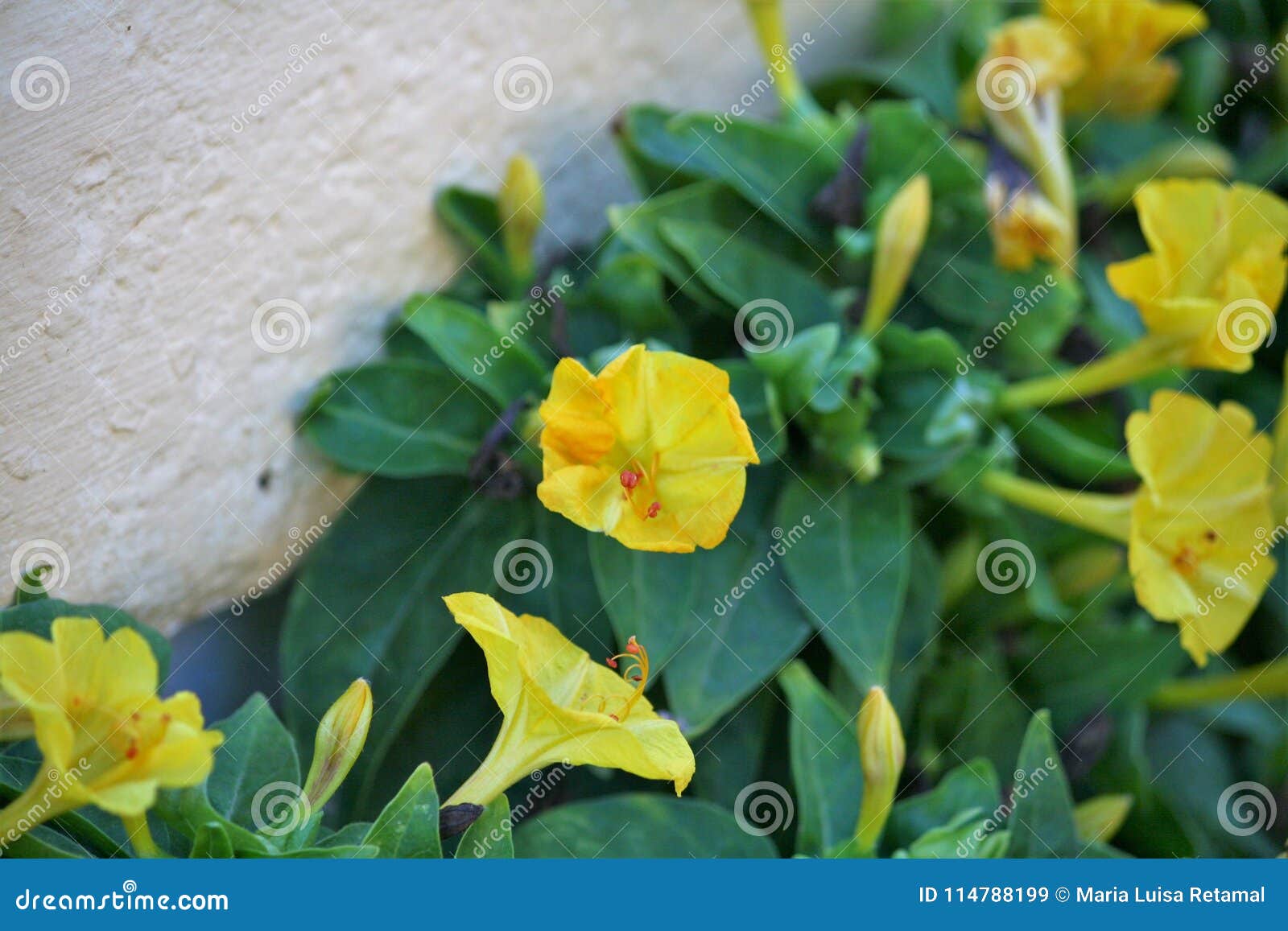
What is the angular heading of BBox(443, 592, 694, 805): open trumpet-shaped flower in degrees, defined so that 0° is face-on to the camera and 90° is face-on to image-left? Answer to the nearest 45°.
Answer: approximately 270°
